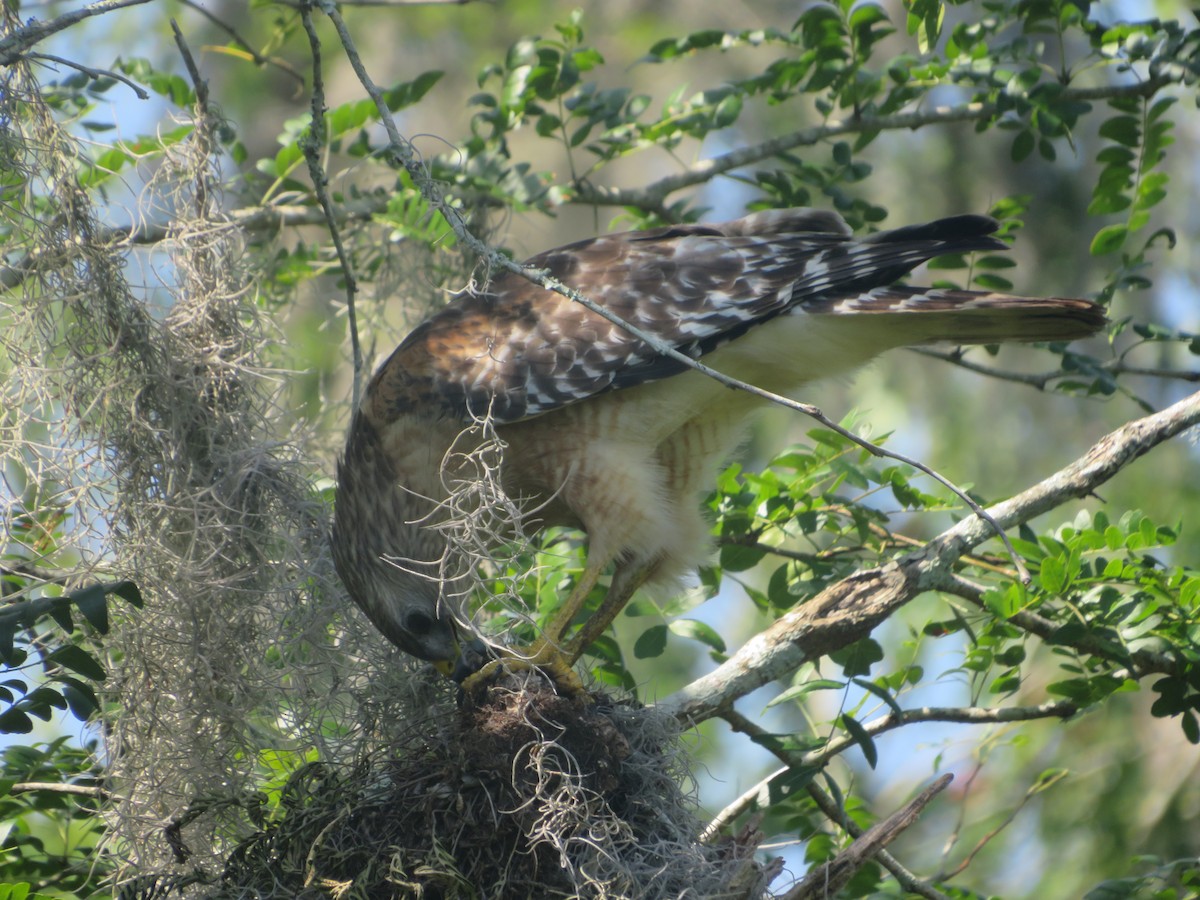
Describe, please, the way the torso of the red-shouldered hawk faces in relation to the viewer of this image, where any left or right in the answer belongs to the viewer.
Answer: facing to the left of the viewer

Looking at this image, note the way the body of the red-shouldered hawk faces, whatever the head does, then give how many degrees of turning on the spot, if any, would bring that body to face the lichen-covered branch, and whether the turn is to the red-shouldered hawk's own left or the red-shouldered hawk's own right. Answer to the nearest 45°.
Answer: approximately 135° to the red-shouldered hawk's own left

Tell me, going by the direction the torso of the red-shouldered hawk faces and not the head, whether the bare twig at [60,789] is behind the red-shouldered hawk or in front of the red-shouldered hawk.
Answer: in front

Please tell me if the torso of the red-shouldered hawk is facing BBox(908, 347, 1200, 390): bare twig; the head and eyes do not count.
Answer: no
